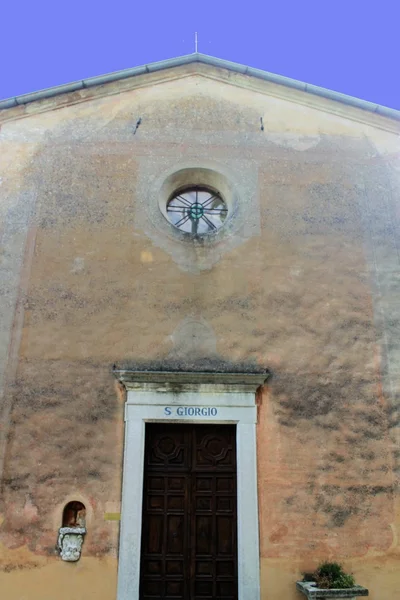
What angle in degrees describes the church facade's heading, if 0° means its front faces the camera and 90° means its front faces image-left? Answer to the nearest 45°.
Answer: approximately 0°

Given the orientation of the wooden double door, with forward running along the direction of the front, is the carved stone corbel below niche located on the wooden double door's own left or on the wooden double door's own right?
on the wooden double door's own right

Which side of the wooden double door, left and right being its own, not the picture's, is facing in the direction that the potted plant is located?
left

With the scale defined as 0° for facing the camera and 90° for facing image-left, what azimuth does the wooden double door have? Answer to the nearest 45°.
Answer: approximately 0°
